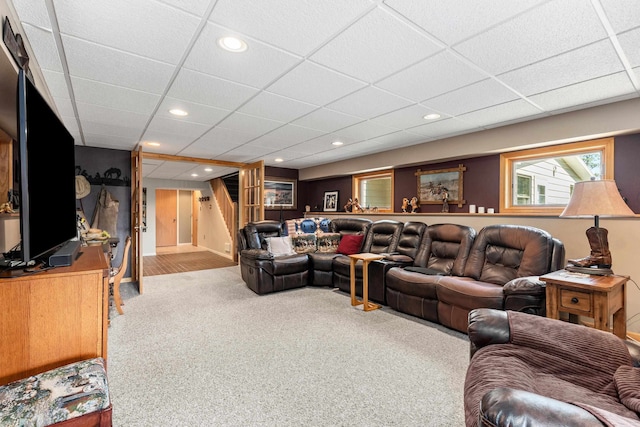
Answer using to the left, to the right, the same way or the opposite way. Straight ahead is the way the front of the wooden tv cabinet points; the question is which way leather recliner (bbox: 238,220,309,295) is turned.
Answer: to the right

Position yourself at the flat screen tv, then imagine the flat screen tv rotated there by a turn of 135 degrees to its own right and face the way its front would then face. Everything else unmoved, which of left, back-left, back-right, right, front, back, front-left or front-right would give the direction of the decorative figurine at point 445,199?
back-left

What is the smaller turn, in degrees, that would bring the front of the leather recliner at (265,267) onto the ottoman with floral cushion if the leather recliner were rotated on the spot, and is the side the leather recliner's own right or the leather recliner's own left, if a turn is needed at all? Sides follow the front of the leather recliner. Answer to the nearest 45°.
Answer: approximately 45° to the leather recliner's own right

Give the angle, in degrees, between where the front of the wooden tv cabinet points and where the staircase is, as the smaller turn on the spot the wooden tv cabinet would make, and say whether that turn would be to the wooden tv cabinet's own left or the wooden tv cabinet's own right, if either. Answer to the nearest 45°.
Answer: approximately 45° to the wooden tv cabinet's own left

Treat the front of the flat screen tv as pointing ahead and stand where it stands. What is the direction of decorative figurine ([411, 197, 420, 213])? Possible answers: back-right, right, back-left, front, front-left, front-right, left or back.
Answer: front

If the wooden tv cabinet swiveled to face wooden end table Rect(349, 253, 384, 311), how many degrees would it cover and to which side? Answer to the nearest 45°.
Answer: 0° — it already faces it

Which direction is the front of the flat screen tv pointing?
to the viewer's right

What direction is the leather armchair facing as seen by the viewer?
to the viewer's left

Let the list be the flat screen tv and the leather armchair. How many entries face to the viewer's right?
1

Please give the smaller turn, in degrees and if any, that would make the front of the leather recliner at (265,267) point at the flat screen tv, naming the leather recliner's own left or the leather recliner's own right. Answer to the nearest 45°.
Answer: approximately 45° to the leather recliner's own right

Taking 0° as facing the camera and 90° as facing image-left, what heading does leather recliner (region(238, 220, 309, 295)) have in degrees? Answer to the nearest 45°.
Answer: approximately 315°

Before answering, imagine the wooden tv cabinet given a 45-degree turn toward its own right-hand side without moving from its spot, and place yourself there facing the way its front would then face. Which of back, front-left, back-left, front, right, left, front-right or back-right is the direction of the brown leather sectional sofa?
front-left

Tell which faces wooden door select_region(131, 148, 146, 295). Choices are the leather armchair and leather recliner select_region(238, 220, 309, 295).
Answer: the leather armchair

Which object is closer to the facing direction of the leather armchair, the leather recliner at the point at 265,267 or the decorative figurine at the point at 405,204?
the leather recliner

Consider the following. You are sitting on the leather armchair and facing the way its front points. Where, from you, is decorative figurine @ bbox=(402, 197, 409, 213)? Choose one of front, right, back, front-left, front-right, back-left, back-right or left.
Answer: front-right
